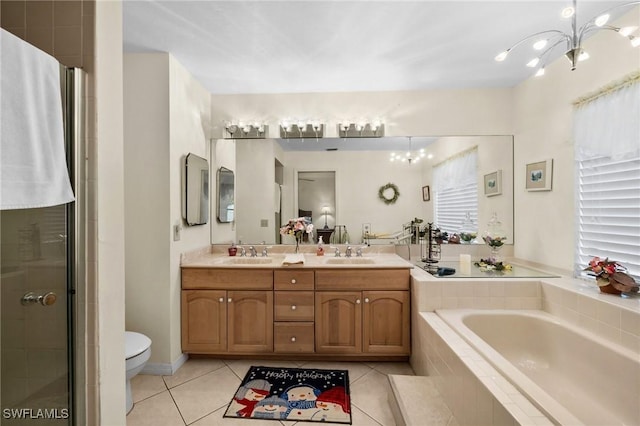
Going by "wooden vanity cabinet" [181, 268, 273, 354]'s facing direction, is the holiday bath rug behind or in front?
in front

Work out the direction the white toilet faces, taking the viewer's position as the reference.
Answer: facing to the right of the viewer

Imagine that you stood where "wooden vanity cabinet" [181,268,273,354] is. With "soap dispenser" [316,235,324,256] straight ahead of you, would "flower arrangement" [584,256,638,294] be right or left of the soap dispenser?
right

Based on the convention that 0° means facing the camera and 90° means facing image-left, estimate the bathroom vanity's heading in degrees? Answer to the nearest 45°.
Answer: approximately 0°

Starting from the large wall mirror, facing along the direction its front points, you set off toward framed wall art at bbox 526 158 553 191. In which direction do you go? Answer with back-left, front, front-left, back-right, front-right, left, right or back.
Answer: left

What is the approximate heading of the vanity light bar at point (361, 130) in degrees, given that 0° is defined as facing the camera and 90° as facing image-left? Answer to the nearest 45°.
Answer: approximately 0°
